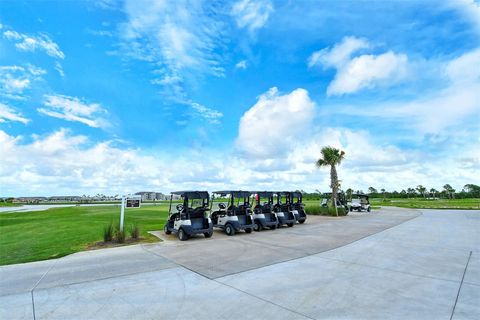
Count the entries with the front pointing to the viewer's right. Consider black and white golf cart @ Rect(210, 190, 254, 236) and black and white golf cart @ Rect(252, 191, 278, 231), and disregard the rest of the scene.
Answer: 0
